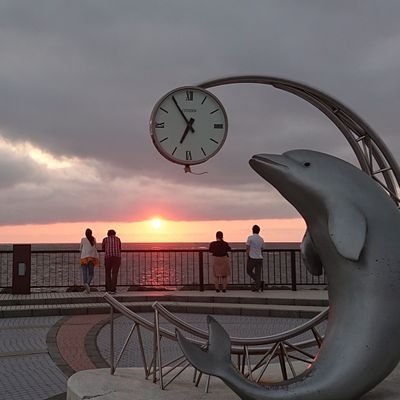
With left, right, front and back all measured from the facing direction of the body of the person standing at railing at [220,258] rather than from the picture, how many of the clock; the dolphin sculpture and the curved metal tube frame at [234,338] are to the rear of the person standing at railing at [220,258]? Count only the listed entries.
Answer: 3

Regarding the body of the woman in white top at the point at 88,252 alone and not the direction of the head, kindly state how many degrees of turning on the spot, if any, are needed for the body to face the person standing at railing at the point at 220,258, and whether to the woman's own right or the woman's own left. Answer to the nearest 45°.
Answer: approximately 90° to the woman's own right

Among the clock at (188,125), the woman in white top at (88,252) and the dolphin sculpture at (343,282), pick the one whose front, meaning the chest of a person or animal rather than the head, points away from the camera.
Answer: the woman in white top

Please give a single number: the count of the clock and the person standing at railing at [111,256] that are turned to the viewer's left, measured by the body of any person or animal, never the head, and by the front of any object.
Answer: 0

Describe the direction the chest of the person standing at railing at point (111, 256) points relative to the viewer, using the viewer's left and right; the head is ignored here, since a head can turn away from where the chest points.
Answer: facing away from the viewer

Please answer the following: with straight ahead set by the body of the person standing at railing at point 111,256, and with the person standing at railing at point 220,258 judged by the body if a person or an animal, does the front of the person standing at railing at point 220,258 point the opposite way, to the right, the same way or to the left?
the same way

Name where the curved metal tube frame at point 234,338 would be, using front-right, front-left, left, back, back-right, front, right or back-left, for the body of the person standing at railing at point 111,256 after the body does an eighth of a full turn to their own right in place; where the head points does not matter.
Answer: back-right

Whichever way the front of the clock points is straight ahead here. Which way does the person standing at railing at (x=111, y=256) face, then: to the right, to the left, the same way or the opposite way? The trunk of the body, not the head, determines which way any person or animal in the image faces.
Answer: the opposite way

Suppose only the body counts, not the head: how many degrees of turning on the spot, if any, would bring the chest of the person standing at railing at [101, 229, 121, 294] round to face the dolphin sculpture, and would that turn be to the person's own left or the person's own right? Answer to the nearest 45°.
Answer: approximately 180°

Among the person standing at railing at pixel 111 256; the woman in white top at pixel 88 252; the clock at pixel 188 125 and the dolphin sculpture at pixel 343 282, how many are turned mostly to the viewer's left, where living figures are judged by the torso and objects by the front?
1

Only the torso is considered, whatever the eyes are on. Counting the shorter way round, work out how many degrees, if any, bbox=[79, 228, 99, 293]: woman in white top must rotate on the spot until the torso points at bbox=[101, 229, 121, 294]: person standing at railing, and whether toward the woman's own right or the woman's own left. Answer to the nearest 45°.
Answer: approximately 90° to the woman's own right

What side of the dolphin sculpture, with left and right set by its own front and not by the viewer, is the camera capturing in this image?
left

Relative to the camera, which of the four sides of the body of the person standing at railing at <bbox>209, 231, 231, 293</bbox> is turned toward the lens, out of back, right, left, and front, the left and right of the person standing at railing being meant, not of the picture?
back

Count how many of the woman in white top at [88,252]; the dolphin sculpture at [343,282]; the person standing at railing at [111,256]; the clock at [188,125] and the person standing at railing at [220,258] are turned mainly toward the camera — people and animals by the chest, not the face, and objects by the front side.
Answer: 1

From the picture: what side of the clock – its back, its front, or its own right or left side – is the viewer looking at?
front

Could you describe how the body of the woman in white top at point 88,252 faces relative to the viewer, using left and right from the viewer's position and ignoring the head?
facing away from the viewer

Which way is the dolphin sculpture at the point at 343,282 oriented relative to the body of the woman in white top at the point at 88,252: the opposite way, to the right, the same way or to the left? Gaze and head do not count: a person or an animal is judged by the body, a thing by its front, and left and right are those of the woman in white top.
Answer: to the left

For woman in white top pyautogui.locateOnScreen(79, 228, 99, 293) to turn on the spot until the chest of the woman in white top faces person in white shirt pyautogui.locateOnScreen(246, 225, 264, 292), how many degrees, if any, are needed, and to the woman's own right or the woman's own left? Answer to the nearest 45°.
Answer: approximately 90° to the woman's own right

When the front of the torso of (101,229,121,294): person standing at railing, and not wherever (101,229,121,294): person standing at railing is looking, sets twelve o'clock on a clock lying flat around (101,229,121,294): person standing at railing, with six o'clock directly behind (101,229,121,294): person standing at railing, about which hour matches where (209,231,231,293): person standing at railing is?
(209,231,231,293): person standing at railing is roughly at 3 o'clock from (101,229,121,294): person standing at railing.

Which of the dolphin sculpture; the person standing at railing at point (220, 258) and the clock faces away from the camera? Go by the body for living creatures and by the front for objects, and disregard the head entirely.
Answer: the person standing at railing

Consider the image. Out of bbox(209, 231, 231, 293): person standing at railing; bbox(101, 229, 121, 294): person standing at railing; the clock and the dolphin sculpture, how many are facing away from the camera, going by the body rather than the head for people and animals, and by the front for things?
2
